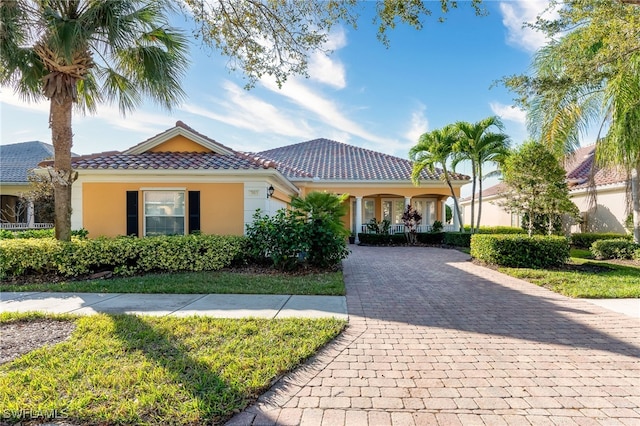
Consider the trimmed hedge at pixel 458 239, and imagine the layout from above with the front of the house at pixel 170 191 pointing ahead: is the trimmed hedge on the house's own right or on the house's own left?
on the house's own left

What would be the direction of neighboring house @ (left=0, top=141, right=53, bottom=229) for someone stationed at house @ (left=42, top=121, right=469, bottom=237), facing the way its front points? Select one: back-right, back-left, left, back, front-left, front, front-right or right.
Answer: back-right

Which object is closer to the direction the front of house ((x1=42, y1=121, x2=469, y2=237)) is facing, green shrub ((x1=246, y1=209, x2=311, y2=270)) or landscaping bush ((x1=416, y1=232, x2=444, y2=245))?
the green shrub

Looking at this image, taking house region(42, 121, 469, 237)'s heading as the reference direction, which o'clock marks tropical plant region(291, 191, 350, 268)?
The tropical plant is roughly at 10 o'clock from the house.

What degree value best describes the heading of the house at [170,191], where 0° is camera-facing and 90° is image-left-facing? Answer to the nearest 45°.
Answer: approximately 0°

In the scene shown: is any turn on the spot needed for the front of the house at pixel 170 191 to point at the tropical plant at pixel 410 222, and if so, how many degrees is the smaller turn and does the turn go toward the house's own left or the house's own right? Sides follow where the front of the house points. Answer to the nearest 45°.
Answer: approximately 135° to the house's own left

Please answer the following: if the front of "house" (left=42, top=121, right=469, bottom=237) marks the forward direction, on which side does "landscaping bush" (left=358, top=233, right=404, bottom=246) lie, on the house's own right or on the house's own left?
on the house's own left

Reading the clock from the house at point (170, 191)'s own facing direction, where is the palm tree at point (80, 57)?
The palm tree is roughly at 1 o'clock from the house.
